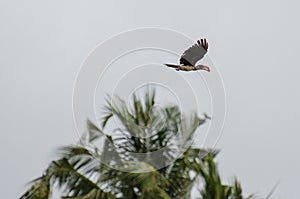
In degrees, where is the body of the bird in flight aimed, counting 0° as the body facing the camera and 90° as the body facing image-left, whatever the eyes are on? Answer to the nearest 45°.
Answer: approximately 270°
